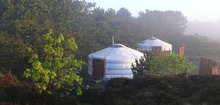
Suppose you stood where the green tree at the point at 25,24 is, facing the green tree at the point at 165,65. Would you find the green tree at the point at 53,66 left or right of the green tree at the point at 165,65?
right

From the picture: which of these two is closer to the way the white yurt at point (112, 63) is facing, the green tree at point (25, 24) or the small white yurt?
the green tree

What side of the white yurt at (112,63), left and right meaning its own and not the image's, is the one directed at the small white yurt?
back

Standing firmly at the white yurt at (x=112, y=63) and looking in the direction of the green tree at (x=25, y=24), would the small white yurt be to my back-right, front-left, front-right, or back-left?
back-right

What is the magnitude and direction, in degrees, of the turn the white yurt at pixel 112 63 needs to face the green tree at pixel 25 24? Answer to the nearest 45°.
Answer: approximately 45° to its right

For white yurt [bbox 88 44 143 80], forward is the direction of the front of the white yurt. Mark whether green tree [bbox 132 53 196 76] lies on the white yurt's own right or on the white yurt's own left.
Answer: on the white yurt's own left

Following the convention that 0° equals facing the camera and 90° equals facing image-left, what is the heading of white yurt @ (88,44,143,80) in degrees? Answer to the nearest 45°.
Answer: approximately 45°
